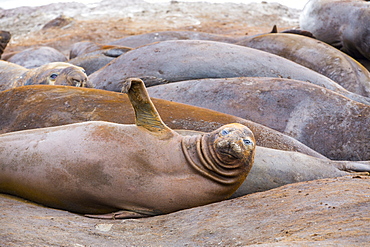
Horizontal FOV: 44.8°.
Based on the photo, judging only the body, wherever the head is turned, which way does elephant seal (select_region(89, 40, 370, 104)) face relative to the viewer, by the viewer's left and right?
facing to the left of the viewer

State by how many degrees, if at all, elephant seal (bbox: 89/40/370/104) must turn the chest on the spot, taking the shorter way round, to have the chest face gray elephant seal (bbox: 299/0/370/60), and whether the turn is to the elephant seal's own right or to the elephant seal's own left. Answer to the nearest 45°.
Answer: approximately 135° to the elephant seal's own right

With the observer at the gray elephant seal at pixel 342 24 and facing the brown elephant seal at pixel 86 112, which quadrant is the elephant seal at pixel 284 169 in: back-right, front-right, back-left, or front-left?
front-left

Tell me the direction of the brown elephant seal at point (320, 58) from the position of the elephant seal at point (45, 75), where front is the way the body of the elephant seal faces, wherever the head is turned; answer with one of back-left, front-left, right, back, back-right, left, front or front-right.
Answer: front

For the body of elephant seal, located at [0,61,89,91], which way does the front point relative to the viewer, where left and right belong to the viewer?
facing to the right of the viewer

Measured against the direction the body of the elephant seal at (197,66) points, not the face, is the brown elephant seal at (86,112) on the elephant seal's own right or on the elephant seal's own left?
on the elephant seal's own left

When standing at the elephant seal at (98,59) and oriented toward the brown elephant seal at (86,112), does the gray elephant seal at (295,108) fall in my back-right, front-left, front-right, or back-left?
front-left

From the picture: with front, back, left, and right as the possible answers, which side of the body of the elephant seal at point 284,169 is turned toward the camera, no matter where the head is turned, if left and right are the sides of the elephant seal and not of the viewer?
left
